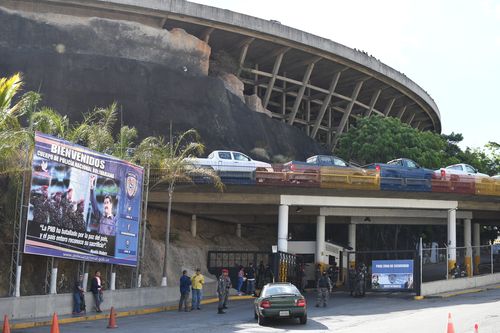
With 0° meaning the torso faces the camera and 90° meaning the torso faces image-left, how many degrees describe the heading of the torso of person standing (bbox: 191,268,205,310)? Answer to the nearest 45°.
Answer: approximately 0°

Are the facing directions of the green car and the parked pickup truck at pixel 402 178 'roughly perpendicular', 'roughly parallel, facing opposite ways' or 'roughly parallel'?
roughly perpendicular

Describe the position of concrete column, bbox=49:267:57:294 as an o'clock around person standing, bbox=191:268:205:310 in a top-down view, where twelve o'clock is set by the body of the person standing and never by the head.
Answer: The concrete column is roughly at 2 o'clock from the person standing.

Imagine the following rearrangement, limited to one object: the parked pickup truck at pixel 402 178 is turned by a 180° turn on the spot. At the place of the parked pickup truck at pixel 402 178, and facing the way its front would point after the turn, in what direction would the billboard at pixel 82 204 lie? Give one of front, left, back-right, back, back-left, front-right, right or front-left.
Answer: front-left

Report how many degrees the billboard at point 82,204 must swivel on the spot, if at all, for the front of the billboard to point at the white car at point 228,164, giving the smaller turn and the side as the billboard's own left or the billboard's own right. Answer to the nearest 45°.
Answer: approximately 90° to the billboard's own left

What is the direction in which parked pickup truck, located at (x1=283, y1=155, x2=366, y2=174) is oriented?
to the viewer's right

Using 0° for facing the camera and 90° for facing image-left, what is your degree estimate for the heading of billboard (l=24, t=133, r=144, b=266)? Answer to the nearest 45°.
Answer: approximately 315°

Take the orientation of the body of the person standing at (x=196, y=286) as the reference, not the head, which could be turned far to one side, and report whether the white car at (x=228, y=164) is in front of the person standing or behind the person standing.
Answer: behind
